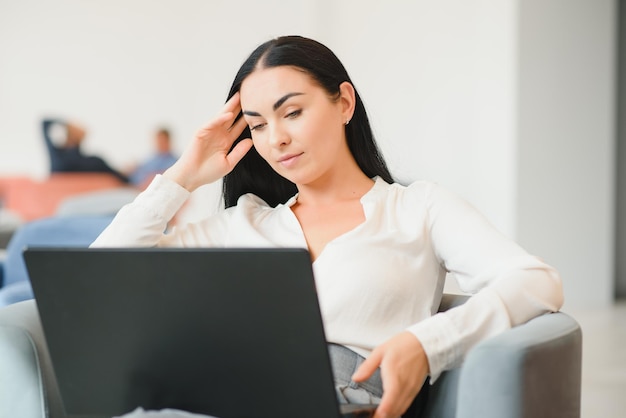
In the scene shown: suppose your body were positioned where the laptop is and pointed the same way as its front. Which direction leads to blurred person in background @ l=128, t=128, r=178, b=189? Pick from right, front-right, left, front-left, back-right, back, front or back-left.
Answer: front-left

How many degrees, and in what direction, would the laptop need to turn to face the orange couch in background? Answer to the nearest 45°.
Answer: approximately 45° to its left

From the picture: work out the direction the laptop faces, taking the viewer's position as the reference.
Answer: facing away from the viewer and to the right of the viewer

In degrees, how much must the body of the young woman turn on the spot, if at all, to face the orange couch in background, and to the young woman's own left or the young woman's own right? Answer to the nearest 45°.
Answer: approximately 90° to the young woman's own right

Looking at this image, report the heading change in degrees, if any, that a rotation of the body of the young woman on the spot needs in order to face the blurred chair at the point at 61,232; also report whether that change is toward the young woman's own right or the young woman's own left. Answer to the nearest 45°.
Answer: approximately 90° to the young woman's own right

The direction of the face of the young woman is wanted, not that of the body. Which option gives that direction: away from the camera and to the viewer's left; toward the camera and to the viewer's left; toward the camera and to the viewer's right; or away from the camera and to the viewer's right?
toward the camera and to the viewer's left

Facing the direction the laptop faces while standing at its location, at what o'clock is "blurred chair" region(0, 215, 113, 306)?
The blurred chair is roughly at 10 o'clock from the laptop.
